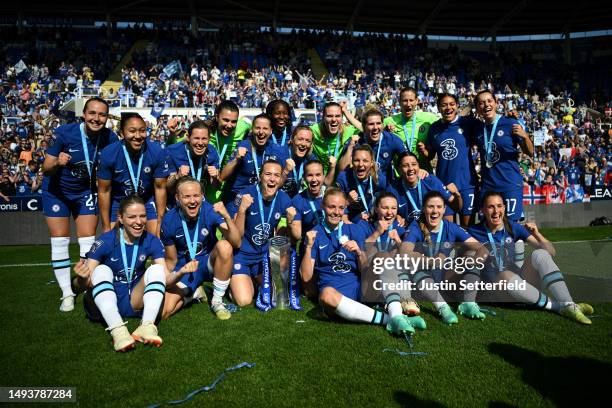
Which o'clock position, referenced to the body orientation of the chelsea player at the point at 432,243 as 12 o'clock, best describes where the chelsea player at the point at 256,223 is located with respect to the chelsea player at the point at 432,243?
the chelsea player at the point at 256,223 is roughly at 3 o'clock from the chelsea player at the point at 432,243.

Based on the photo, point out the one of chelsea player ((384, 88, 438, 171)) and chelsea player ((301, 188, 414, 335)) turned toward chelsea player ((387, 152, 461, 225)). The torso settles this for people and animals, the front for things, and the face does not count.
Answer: chelsea player ((384, 88, 438, 171))

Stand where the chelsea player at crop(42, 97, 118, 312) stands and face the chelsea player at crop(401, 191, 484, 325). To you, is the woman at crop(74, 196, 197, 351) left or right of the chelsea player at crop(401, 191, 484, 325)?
right

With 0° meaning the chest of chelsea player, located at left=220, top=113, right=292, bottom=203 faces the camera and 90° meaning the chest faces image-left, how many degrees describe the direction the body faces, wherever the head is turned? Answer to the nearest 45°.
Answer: approximately 0°

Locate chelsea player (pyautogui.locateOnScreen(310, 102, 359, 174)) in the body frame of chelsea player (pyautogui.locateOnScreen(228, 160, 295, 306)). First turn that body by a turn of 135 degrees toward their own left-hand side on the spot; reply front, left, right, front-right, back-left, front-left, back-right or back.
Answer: front

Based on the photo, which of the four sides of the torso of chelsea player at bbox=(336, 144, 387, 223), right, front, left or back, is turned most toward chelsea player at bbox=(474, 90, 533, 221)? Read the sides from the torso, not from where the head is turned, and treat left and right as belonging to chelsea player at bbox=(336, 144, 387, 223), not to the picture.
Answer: left

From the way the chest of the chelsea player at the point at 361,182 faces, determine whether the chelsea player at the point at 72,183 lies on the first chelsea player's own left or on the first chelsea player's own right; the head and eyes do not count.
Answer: on the first chelsea player's own right

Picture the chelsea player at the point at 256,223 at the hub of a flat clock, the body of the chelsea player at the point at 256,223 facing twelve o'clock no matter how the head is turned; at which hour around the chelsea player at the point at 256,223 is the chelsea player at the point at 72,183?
the chelsea player at the point at 72,183 is roughly at 3 o'clock from the chelsea player at the point at 256,223.

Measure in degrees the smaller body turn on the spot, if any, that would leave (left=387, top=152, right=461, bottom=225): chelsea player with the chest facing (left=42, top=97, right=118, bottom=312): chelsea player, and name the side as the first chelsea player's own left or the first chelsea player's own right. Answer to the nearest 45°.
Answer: approximately 90° to the first chelsea player's own right

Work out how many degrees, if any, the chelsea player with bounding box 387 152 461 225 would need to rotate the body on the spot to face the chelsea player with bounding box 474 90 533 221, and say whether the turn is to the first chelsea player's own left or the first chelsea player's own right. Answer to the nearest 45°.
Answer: approximately 135° to the first chelsea player's own left

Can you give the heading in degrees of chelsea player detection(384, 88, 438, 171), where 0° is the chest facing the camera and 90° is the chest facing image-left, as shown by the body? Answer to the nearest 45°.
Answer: approximately 0°
